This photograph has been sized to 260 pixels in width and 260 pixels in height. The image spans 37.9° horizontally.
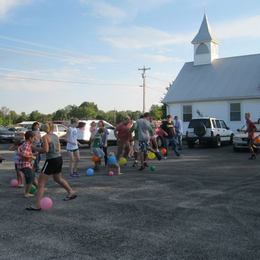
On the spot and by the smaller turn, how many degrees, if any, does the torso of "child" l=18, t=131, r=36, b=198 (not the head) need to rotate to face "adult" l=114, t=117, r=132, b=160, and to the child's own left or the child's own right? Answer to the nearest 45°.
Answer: approximately 45° to the child's own left

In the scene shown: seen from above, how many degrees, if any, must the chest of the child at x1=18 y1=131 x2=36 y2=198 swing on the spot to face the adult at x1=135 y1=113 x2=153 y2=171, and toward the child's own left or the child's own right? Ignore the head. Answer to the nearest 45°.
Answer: approximately 45° to the child's own left

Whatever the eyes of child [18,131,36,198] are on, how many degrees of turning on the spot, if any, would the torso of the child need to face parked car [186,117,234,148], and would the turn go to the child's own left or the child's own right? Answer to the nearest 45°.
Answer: approximately 45° to the child's own left

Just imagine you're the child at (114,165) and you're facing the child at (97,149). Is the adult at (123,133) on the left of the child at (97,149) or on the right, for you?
right

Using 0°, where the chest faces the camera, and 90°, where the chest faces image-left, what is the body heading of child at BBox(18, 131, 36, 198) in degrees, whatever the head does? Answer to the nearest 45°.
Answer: approximately 270°

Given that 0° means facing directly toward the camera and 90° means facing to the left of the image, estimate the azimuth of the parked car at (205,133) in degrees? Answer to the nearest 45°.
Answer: approximately 225°
